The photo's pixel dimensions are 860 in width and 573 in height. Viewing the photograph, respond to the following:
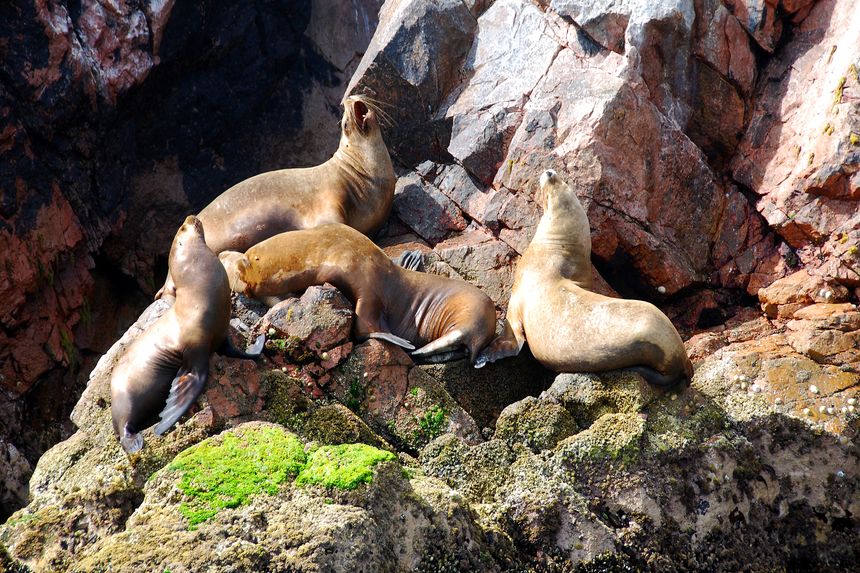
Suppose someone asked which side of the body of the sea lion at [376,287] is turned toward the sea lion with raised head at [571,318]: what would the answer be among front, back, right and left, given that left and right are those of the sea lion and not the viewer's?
back

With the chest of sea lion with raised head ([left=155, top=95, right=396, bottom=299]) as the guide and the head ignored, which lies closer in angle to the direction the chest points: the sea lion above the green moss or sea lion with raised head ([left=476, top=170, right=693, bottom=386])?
the sea lion with raised head

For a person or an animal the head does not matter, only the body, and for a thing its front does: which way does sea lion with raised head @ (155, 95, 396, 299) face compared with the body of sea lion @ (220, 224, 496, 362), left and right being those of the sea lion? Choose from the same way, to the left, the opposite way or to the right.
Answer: the opposite way

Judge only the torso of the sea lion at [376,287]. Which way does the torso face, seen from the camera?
to the viewer's left

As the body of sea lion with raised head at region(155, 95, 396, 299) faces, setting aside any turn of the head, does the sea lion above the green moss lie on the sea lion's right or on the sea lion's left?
on the sea lion's right

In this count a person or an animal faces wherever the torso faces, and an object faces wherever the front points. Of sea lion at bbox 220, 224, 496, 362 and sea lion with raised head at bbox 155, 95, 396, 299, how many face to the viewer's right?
1

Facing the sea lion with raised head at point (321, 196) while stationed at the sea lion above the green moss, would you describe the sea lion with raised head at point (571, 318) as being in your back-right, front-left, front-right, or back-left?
front-right

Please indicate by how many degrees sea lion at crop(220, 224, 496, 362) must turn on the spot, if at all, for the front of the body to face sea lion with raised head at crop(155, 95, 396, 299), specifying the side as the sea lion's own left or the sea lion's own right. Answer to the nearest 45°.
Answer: approximately 90° to the sea lion's own right

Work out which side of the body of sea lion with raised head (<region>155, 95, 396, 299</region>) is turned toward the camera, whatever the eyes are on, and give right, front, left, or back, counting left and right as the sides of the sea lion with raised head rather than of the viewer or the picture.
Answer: right

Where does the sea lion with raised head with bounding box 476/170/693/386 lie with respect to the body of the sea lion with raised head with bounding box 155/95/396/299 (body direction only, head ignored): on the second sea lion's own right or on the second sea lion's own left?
on the second sea lion's own right

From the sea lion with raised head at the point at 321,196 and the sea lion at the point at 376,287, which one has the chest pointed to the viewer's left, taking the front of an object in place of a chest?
the sea lion

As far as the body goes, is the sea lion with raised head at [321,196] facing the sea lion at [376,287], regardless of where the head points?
no
